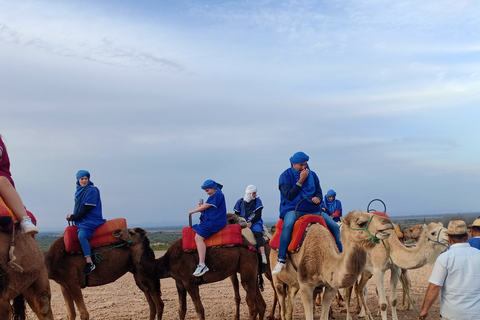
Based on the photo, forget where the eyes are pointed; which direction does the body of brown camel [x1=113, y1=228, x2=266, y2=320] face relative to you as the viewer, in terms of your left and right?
facing to the left of the viewer

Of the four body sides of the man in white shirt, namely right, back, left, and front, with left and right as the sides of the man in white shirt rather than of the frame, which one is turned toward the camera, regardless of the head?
back

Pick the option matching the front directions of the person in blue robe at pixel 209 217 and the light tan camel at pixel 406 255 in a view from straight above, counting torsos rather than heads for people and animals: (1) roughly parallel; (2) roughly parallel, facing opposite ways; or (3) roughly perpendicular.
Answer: roughly perpendicular

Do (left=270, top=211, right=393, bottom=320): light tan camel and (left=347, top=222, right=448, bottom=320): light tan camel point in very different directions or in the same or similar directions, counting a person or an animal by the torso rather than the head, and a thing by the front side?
same or similar directions

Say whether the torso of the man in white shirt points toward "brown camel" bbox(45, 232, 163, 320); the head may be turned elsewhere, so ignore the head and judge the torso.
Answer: no

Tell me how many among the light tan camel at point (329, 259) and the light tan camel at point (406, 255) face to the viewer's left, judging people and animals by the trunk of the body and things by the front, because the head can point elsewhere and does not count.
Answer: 0

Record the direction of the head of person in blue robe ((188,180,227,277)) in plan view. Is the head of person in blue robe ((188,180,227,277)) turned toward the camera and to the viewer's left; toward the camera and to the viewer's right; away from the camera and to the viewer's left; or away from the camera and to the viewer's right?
toward the camera and to the viewer's left

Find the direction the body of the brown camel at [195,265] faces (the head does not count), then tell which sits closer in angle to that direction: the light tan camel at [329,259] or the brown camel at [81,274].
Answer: the brown camel

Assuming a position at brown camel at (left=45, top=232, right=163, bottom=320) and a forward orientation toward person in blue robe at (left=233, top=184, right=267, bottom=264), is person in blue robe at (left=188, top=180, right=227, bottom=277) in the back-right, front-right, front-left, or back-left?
front-right

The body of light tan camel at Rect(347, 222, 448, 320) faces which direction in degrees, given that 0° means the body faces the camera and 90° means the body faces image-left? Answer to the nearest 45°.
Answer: approximately 315°

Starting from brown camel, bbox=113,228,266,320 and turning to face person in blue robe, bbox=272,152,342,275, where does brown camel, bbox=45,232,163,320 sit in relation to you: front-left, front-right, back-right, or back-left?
back-right
